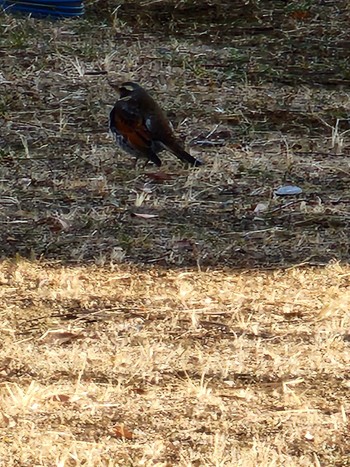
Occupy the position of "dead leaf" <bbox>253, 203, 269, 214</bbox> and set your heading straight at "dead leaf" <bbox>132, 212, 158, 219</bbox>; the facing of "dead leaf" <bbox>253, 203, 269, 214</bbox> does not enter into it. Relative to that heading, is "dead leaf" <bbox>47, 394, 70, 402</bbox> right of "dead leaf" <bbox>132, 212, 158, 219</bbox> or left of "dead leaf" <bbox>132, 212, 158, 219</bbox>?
left

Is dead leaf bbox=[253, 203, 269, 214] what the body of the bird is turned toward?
no

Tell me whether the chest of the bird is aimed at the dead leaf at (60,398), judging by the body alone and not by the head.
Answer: no

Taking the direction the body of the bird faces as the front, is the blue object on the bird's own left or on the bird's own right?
on the bird's own right

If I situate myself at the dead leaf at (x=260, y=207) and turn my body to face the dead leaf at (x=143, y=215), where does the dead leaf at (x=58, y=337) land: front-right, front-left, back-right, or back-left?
front-left

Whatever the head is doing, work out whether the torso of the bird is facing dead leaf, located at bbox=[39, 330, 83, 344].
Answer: no

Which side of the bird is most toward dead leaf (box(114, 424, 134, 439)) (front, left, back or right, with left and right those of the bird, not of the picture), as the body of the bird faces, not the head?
left

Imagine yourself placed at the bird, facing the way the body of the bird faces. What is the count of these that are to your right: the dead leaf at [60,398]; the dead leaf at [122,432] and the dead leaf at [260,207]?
0

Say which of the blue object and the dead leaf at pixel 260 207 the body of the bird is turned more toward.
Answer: the blue object

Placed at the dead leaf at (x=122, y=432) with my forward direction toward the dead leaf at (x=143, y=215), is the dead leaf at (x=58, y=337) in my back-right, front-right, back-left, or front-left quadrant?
front-left

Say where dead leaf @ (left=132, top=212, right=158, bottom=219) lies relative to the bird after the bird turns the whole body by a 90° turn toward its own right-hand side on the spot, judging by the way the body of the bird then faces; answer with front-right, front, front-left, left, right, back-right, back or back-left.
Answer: back

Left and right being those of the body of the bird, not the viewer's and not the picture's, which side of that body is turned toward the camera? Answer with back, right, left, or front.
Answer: left
